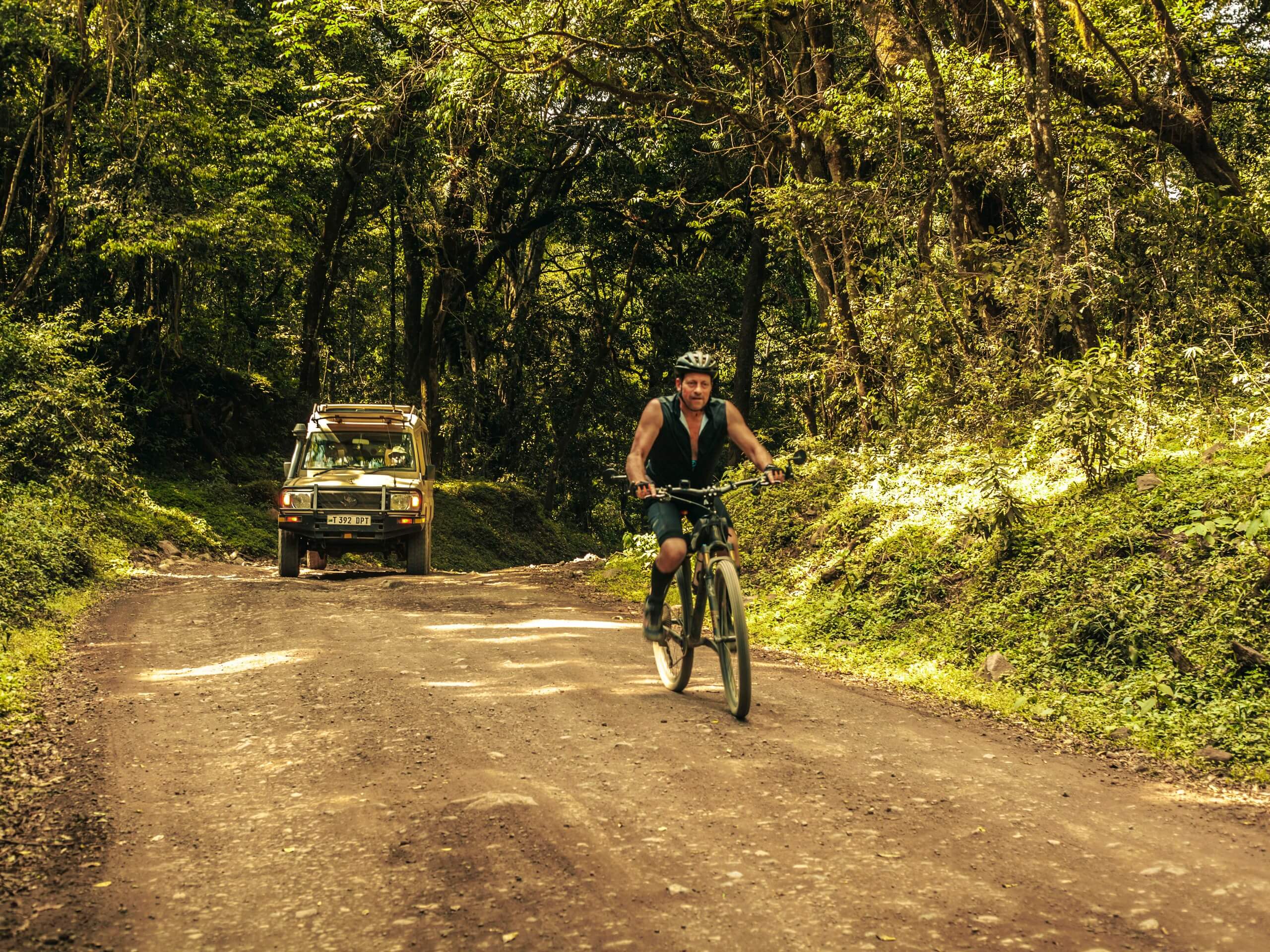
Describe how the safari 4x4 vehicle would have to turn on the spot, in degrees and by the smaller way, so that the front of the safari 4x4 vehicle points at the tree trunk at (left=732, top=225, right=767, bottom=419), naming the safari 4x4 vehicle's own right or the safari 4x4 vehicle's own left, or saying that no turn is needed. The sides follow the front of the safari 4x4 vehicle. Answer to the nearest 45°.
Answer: approximately 135° to the safari 4x4 vehicle's own left

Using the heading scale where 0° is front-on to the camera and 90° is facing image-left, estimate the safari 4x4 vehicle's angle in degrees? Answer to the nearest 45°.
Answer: approximately 0°

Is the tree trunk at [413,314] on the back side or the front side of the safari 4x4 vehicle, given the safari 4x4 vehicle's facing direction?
on the back side

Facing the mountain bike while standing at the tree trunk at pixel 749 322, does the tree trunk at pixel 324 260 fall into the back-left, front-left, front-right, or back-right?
back-right

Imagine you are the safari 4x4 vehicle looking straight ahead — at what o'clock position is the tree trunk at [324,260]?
The tree trunk is roughly at 6 o'clock from the safari 4x4 vehicle.

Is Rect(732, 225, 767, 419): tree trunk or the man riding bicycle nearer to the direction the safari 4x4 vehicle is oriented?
the man riding bicycle

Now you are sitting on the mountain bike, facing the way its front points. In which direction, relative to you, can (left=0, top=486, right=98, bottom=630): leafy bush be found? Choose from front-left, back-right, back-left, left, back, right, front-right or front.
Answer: back-right

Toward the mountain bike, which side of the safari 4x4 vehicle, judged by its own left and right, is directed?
front

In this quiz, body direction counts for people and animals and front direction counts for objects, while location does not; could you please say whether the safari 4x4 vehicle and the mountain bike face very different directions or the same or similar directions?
same or similar directions

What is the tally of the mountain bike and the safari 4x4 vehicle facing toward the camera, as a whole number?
2

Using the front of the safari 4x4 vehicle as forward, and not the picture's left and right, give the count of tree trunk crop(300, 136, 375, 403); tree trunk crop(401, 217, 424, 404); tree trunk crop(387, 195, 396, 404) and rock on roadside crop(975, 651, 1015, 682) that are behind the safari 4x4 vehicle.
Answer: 3

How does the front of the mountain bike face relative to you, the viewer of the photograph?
facing the viewer
